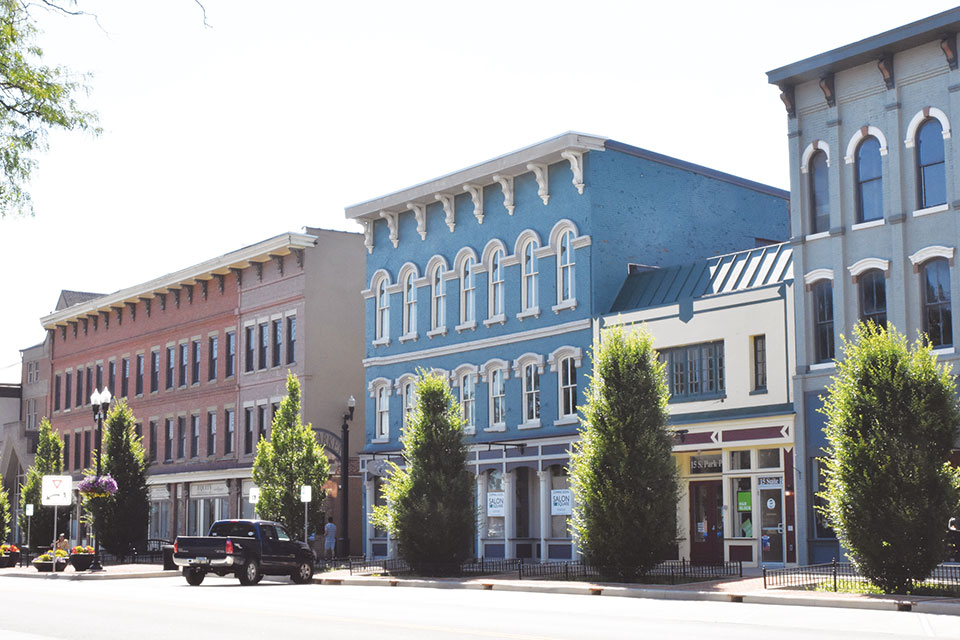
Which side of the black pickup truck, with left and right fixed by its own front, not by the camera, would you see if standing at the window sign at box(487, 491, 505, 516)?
front

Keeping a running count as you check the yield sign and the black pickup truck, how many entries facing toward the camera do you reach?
1

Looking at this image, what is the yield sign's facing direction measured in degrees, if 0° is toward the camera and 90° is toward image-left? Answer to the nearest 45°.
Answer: approximately 0°

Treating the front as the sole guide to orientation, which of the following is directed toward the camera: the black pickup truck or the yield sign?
the yield sign

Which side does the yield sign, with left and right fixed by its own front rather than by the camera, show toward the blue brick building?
left

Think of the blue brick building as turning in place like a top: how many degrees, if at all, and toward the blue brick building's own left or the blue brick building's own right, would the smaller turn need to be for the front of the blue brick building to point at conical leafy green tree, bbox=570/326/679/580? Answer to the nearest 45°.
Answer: approximately 45° to the blue brick building's own left

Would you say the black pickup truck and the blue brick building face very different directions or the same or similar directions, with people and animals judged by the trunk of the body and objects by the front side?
very different directions

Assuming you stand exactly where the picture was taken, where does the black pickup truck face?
facing away from the viewer and to the right of the viewer

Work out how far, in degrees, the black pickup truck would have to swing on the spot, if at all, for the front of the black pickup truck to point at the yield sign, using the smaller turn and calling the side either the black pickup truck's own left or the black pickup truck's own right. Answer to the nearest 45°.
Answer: approximately 90° to the black pickup truck's own left

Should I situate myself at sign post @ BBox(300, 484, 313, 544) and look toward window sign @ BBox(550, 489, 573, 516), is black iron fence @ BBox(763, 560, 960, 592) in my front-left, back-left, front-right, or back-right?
front-right

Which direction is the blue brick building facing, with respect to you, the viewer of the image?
facing the viewer and to the left of the viewer

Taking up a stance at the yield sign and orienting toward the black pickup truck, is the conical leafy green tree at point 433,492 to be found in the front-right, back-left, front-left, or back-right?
front-left

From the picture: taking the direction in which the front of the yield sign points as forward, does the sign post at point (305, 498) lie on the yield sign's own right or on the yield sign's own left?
on the yield sign's own left

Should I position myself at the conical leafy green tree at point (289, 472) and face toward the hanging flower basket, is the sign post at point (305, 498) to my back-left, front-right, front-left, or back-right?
back-left

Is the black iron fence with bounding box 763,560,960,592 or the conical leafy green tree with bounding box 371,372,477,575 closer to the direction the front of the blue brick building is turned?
the conical leafy green tree
